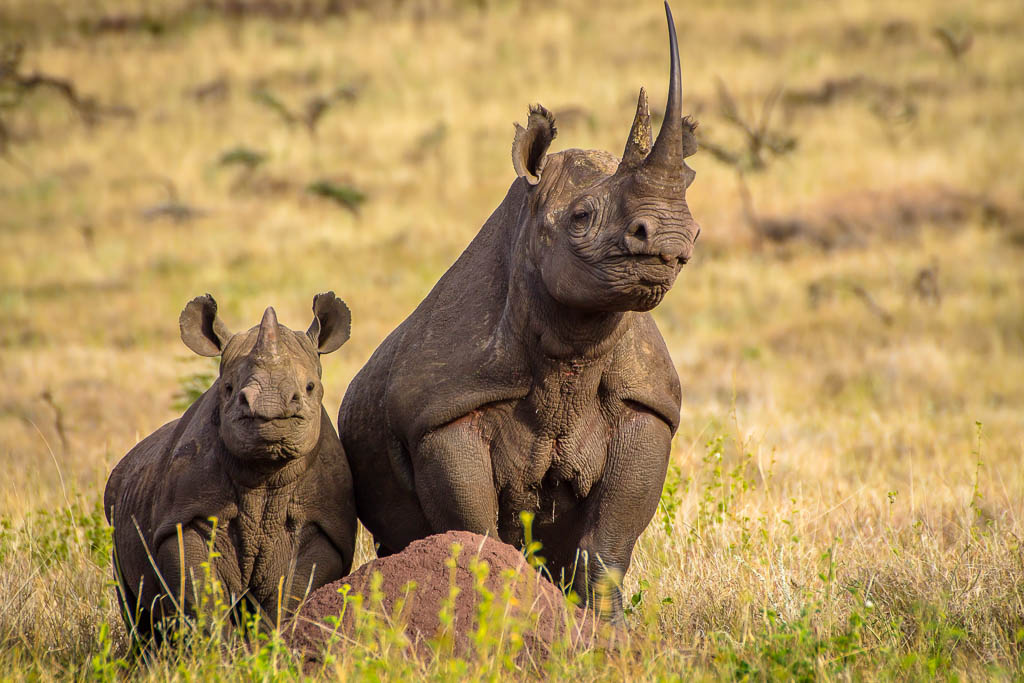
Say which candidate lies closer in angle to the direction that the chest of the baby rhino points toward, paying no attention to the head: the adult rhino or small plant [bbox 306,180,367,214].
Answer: the adult rhino

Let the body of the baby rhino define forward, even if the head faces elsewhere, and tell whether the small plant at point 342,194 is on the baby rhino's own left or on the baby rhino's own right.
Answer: on the baby rhino's own left

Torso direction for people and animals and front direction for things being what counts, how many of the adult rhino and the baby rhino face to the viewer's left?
0

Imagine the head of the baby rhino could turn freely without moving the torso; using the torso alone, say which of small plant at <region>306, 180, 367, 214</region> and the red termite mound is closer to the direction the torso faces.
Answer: the red termite mound

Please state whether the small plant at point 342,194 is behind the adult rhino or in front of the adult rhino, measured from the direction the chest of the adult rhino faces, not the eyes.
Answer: behind

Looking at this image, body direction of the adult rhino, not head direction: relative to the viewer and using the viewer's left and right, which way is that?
facing the viewer and to the right of the viewer
